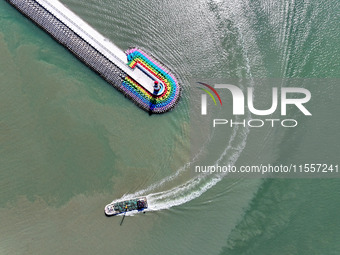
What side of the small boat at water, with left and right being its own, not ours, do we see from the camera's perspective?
left
